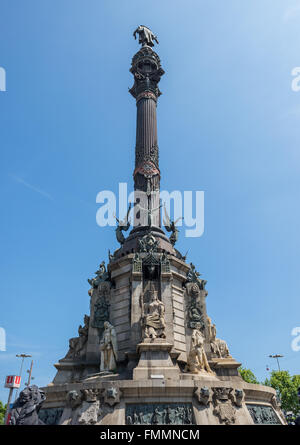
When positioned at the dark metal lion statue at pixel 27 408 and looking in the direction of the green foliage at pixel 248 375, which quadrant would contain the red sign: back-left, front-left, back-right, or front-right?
front-left

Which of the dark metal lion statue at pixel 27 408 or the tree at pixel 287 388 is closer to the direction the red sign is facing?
the dark metal lion statue

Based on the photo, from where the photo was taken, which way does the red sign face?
toward the camera

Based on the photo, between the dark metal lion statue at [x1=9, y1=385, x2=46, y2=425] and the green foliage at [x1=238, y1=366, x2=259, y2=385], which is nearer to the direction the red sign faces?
the dark metal lion statue

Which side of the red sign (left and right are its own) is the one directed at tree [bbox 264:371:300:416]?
left

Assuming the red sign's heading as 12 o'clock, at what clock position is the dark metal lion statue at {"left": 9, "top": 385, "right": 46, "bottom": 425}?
The dark metal lion statue is roughly at 12 o'clock from the red sign.
